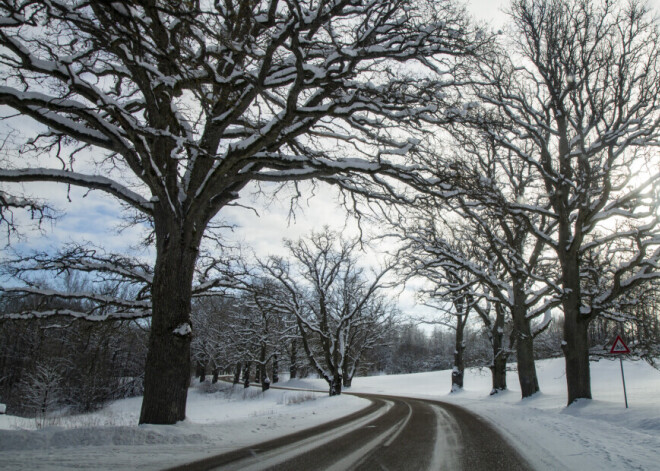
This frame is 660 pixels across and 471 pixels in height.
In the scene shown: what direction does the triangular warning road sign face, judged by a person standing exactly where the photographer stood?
facing the viewer
